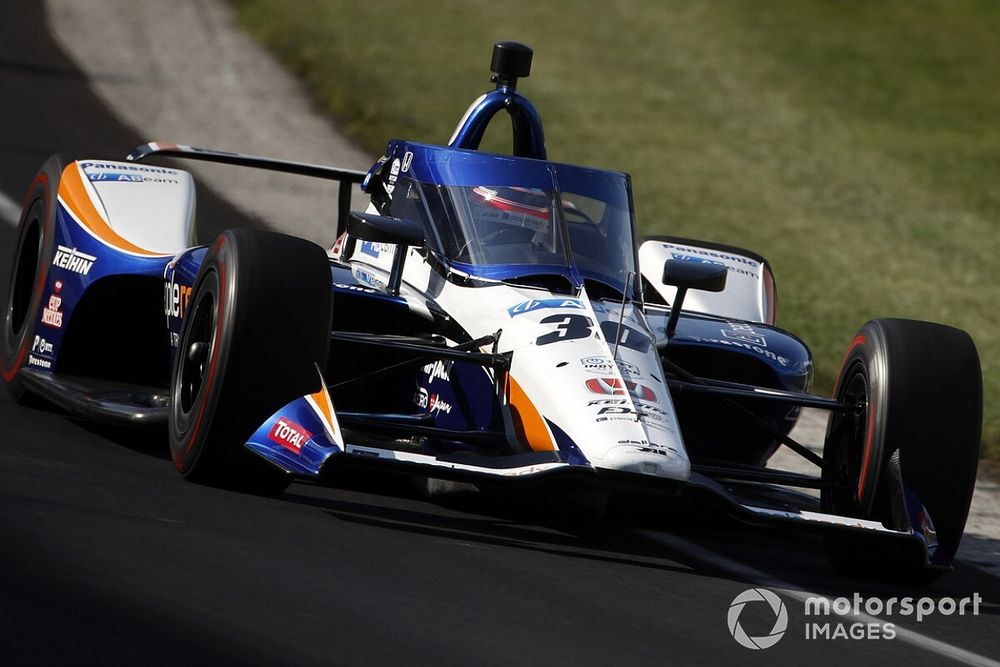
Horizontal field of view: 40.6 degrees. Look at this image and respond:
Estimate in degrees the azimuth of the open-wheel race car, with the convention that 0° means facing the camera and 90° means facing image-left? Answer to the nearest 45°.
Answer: approximately 315°
